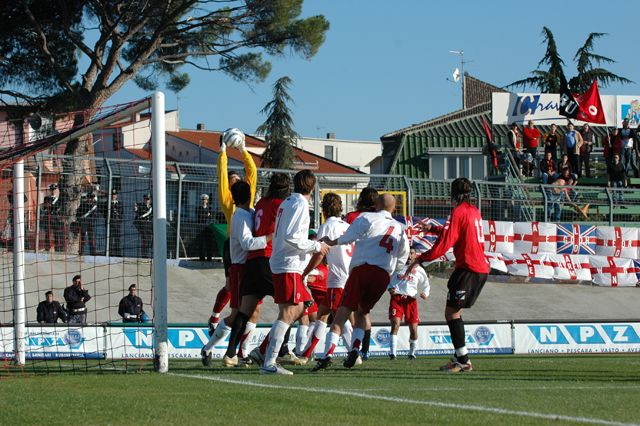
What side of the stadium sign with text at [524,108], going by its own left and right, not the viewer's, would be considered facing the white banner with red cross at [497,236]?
front

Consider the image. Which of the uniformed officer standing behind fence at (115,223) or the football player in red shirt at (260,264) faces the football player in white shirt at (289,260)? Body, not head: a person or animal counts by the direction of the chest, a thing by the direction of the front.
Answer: the uniformed officer standing behind fence

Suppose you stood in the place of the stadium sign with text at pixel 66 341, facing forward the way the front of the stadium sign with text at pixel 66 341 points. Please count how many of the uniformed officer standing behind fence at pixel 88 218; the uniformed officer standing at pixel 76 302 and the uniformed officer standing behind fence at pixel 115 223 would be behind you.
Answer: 3

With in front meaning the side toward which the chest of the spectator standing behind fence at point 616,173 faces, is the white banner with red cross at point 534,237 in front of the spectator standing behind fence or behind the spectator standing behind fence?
in front

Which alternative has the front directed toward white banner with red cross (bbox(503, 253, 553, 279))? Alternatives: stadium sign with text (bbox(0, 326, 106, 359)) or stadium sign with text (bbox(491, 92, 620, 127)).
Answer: stadium sign with text (bbox(491, 92, 620, 127))

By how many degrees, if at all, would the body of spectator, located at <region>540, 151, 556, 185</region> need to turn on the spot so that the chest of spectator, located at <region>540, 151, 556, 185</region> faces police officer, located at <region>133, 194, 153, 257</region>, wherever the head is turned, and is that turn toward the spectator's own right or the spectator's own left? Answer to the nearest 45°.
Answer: approximately 45° to the spectator's own right

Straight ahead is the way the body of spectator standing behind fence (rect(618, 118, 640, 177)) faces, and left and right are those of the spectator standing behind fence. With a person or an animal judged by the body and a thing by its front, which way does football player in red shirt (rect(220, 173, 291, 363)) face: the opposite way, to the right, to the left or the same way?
the opposite way

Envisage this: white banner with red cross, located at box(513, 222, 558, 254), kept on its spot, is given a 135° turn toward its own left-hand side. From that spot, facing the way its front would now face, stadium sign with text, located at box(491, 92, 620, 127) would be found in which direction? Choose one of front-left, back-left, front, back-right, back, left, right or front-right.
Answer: front-left

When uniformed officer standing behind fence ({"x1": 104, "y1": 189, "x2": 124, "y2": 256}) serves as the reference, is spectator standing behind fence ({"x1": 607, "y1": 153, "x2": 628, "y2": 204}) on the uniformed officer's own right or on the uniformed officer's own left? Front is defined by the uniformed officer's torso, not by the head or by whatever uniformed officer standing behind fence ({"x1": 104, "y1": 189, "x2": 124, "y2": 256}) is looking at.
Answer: on the uniformed officer's own left

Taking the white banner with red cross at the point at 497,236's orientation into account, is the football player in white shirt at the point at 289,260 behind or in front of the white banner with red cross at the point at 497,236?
in front
